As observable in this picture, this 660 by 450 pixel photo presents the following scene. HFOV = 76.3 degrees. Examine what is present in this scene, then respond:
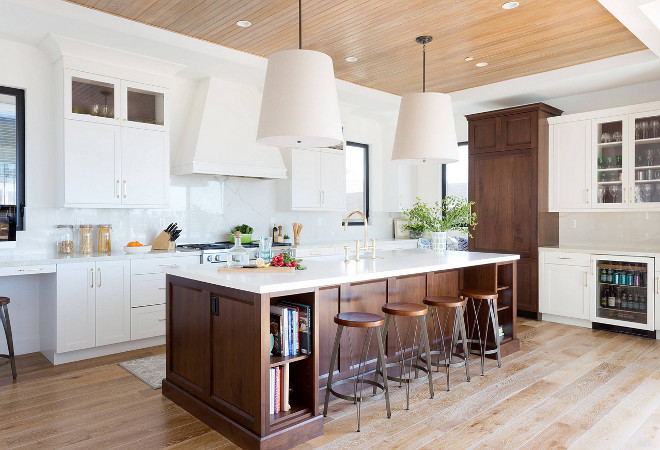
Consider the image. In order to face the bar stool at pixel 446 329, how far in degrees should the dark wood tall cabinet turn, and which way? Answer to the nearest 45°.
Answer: approximately 45° to its left

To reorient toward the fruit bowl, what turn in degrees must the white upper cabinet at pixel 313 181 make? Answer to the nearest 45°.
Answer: approximately 90° to its right

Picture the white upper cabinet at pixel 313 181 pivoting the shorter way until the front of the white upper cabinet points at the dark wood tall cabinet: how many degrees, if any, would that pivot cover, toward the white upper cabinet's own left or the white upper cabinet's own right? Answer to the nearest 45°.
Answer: approximately 45° to the white upper cabinet's own left

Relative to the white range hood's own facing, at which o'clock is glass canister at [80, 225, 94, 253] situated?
The glass canister is roughly at 4 o'clock from the white range hood.

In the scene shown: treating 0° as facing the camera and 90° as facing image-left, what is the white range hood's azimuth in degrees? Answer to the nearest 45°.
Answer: approximately 315°

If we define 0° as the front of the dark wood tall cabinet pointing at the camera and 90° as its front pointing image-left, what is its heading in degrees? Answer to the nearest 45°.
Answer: approximately 45°

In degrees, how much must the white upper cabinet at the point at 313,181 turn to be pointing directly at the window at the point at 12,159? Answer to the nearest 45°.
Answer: approximately 90° to its right
